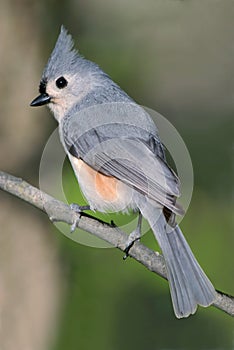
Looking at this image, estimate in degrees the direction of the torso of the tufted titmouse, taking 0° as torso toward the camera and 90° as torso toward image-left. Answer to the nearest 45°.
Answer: approximately 90°
